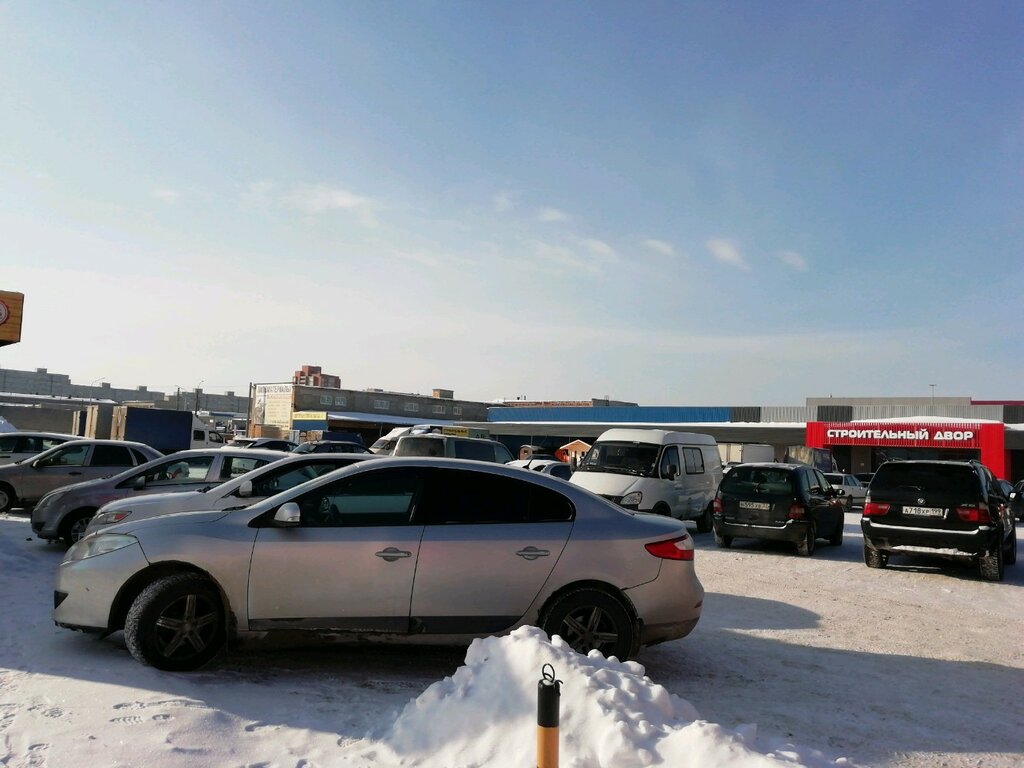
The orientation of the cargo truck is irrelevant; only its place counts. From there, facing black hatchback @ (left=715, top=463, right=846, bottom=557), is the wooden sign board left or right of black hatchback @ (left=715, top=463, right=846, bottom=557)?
right

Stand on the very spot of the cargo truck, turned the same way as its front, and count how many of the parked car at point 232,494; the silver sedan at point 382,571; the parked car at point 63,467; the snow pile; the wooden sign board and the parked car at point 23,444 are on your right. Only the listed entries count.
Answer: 6

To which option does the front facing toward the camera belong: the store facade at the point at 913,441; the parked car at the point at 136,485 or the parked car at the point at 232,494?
the store facade

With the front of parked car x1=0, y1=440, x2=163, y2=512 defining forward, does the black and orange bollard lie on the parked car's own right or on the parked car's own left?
on the parked car's own left

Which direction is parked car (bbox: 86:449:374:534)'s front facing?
to the viewer's left

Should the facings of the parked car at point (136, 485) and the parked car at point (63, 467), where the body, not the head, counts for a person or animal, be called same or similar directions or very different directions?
same or similar directions

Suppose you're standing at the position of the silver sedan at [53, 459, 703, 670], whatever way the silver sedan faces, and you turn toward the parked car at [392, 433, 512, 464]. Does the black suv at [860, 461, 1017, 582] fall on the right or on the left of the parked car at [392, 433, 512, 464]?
right

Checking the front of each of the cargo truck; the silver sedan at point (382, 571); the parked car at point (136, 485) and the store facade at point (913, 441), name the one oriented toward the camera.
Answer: the store facade

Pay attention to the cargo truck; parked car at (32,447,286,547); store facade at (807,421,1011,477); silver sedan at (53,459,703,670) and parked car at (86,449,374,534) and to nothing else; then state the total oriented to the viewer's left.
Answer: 3

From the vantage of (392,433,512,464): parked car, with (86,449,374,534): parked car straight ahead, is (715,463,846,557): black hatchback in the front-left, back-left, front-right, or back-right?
front-left

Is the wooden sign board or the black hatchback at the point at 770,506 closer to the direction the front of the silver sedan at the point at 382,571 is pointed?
the wooden sign board

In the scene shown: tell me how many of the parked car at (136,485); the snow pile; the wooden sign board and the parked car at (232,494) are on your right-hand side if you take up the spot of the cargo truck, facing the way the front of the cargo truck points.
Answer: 4

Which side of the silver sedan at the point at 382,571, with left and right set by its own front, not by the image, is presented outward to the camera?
left

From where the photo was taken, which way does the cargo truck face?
to the viewer's right

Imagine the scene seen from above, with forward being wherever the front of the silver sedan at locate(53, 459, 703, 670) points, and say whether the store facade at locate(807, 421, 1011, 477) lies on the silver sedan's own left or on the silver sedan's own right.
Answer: on the silver sedan's own right

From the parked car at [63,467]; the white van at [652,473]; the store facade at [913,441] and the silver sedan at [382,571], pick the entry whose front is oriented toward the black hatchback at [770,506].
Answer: the store facade

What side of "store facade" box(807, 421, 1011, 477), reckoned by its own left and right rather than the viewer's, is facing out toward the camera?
front

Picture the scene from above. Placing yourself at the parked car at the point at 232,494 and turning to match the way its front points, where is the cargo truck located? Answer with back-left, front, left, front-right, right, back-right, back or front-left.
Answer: right

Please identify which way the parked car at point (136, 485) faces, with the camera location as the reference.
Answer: facing to the left of the viewer
